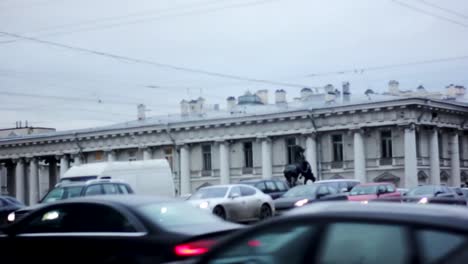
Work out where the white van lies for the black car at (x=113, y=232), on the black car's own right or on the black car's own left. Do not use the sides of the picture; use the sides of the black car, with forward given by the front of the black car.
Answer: on the black car's own right

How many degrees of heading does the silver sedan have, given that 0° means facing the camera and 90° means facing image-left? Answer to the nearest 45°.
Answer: approximately 45°

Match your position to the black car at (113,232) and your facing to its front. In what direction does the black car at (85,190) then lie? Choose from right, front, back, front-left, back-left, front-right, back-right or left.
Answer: front-right

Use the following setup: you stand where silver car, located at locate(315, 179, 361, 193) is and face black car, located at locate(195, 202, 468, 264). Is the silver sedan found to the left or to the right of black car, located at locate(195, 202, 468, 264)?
right

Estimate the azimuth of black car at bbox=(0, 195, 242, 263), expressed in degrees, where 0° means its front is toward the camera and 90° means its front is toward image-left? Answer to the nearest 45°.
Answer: approximately 135°

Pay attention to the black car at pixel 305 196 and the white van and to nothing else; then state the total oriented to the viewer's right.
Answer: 0

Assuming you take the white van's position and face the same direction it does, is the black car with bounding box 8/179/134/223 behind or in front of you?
in front

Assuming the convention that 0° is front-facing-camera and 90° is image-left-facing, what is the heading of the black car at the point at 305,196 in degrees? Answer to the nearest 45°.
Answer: approximately 45°

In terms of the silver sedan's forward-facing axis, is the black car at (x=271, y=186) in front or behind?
behind

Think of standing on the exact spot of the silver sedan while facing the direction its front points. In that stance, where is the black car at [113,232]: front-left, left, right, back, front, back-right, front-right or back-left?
front-left

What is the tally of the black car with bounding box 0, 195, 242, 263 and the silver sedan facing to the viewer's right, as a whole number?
0
